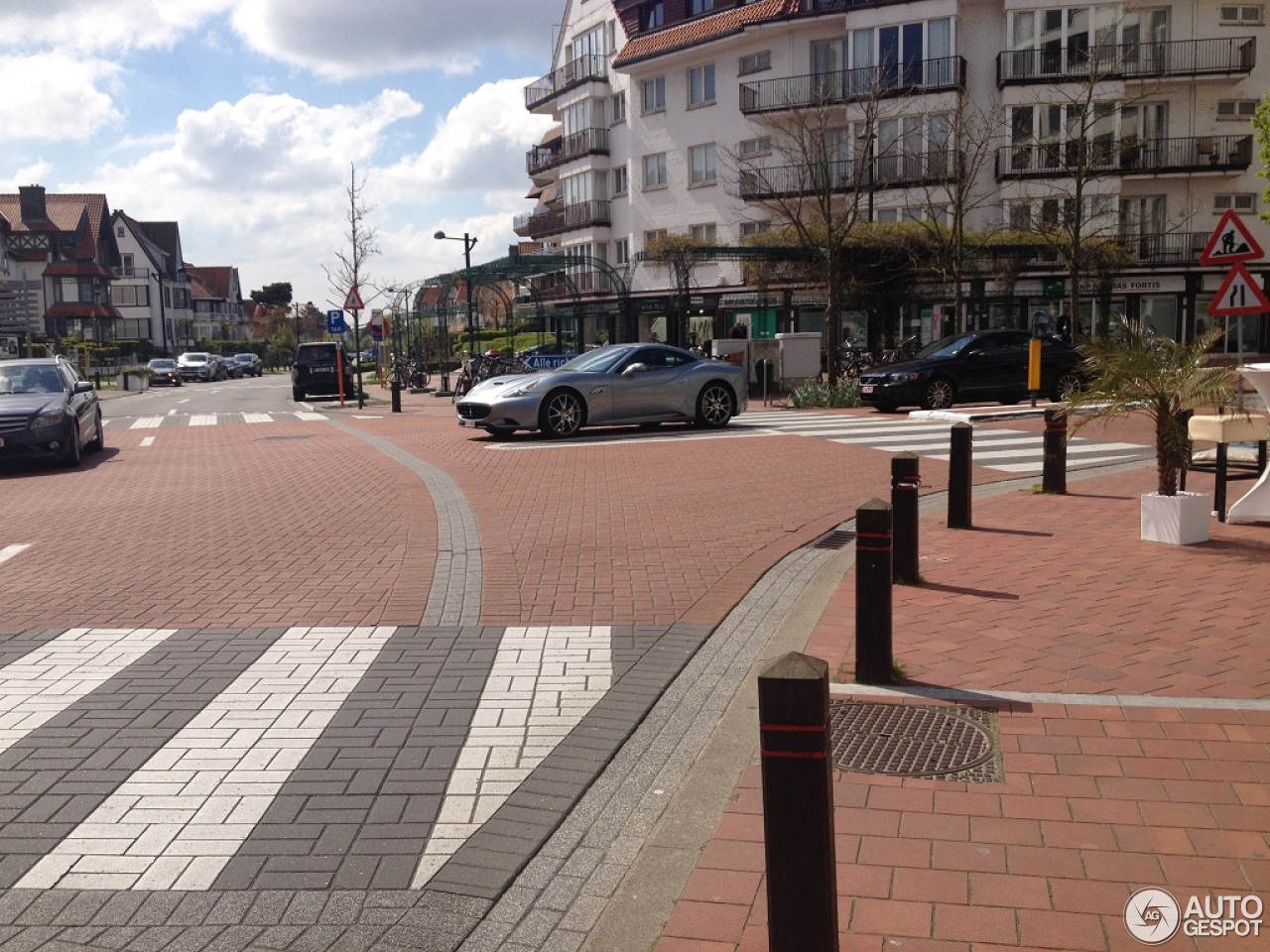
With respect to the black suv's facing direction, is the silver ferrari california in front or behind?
behind

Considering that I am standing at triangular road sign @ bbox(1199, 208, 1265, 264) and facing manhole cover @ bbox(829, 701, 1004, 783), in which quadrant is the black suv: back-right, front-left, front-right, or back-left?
back-right

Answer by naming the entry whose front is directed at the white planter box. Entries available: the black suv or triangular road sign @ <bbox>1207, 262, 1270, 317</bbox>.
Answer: the triangular road sign

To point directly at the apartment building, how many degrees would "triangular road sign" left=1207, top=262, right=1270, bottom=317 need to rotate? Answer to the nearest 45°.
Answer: approximately 180°

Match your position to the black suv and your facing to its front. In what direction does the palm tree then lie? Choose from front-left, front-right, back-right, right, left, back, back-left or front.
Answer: back

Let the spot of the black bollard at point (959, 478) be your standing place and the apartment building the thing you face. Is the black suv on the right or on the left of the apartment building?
left

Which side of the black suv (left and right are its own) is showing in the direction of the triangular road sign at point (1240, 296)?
back

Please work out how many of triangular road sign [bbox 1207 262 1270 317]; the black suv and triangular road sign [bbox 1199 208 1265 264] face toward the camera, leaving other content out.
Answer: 2

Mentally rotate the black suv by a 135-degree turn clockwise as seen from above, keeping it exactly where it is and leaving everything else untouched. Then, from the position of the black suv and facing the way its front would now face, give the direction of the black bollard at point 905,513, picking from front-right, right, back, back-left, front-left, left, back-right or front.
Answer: front-right

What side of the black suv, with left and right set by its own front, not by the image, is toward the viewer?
back

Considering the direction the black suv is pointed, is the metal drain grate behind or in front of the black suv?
behind

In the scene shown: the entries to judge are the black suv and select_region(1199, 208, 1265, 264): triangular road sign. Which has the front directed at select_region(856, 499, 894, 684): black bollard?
the triangular road sign

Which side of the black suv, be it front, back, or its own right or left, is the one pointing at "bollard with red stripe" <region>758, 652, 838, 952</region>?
back
